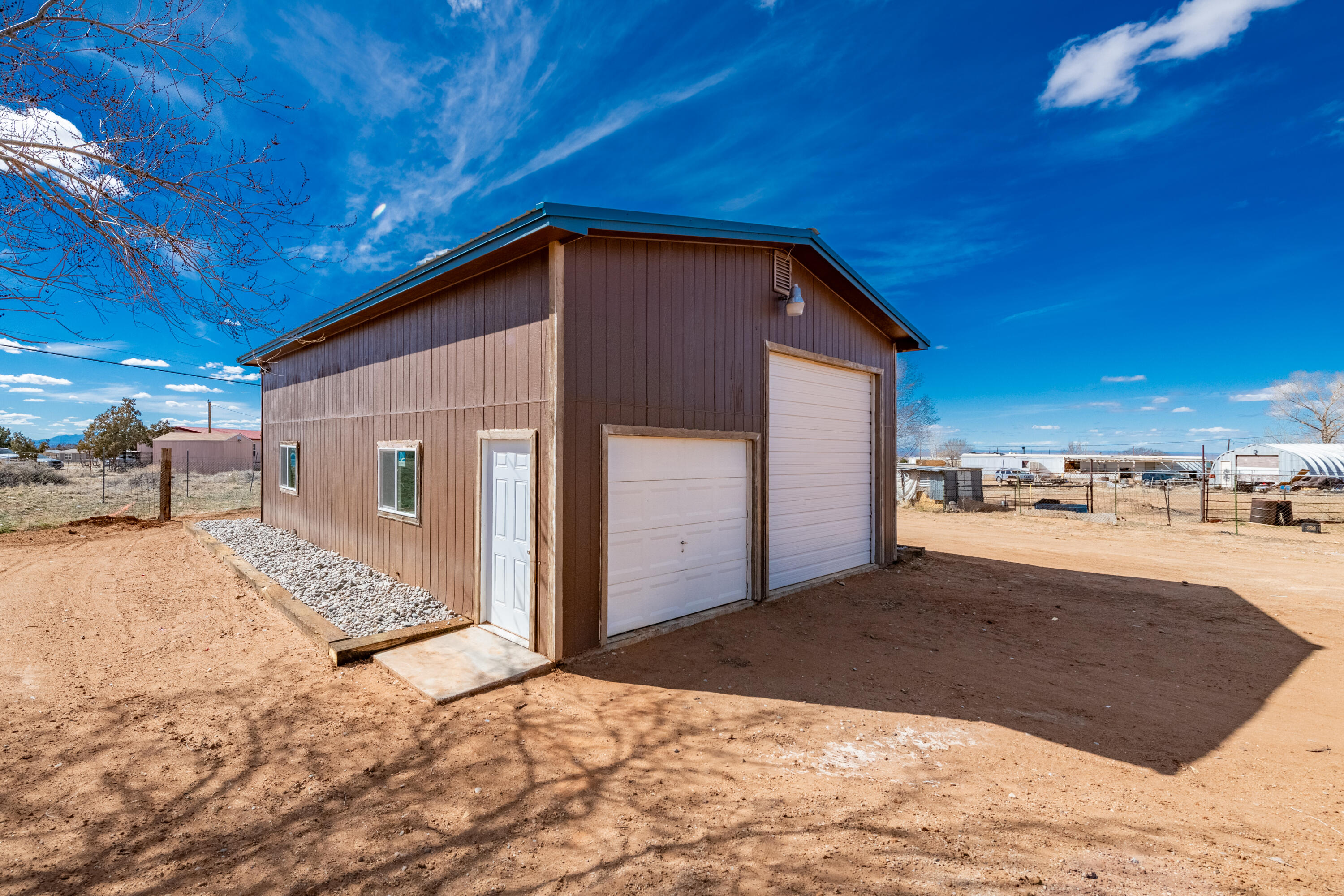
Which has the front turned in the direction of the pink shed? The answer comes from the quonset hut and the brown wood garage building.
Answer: the quonset hut

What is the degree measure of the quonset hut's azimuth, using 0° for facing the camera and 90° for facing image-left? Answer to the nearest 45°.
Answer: approximately 45°

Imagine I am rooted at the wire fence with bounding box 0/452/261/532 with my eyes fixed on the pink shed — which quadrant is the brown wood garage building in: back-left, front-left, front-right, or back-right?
back-right

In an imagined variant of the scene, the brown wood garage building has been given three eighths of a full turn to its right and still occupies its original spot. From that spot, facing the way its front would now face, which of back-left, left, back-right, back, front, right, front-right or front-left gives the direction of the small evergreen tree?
front-right

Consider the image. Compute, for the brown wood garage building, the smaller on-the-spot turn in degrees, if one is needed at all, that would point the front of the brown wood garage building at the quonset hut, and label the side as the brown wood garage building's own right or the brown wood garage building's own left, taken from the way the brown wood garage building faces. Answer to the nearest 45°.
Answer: approximately 90° to the brown wood garage building's own left

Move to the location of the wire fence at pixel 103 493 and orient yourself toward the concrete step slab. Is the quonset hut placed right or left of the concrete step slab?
left

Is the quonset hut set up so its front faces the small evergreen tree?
yes

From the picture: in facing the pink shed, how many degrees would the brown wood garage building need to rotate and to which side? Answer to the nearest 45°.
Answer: approximately 180°

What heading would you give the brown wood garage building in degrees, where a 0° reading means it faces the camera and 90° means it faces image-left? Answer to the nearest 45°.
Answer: approximately 315°

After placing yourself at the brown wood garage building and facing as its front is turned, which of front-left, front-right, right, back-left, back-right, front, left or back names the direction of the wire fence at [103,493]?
back

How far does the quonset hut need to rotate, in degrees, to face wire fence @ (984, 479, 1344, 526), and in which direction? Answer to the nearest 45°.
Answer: approximately 45° to its left

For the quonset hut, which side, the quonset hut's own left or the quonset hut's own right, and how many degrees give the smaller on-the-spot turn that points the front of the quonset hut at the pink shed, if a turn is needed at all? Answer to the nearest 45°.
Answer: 0° — it already faces it

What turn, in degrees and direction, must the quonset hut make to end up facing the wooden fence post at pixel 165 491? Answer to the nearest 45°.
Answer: approximately 45° to its left
